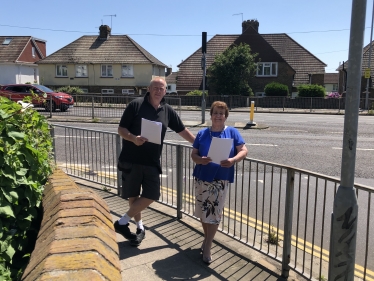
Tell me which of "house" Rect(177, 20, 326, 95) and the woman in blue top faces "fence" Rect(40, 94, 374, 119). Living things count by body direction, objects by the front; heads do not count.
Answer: the house

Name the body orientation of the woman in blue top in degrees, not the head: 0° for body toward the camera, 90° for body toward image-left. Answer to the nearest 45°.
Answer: approximately 0°

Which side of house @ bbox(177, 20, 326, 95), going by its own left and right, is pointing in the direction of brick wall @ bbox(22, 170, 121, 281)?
front

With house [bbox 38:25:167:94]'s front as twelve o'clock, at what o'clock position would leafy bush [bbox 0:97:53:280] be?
The leafy bush is roughly at 12 o'clock from the house.

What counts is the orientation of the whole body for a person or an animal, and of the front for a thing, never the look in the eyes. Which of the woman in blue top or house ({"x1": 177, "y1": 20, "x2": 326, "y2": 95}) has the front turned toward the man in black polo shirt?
the house

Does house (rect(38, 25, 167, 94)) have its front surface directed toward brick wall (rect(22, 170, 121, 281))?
yes

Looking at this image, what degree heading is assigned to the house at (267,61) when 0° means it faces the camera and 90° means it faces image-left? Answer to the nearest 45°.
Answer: approximately 0°

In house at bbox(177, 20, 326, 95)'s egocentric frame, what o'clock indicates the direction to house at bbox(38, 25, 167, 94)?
house at bbox(38, 25, 167, 94) is roughly at 3 o'clock from house at bbox(177, 20, 326, 95).
